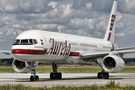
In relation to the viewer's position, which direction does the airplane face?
facing the viewer and to the left of the viewer
